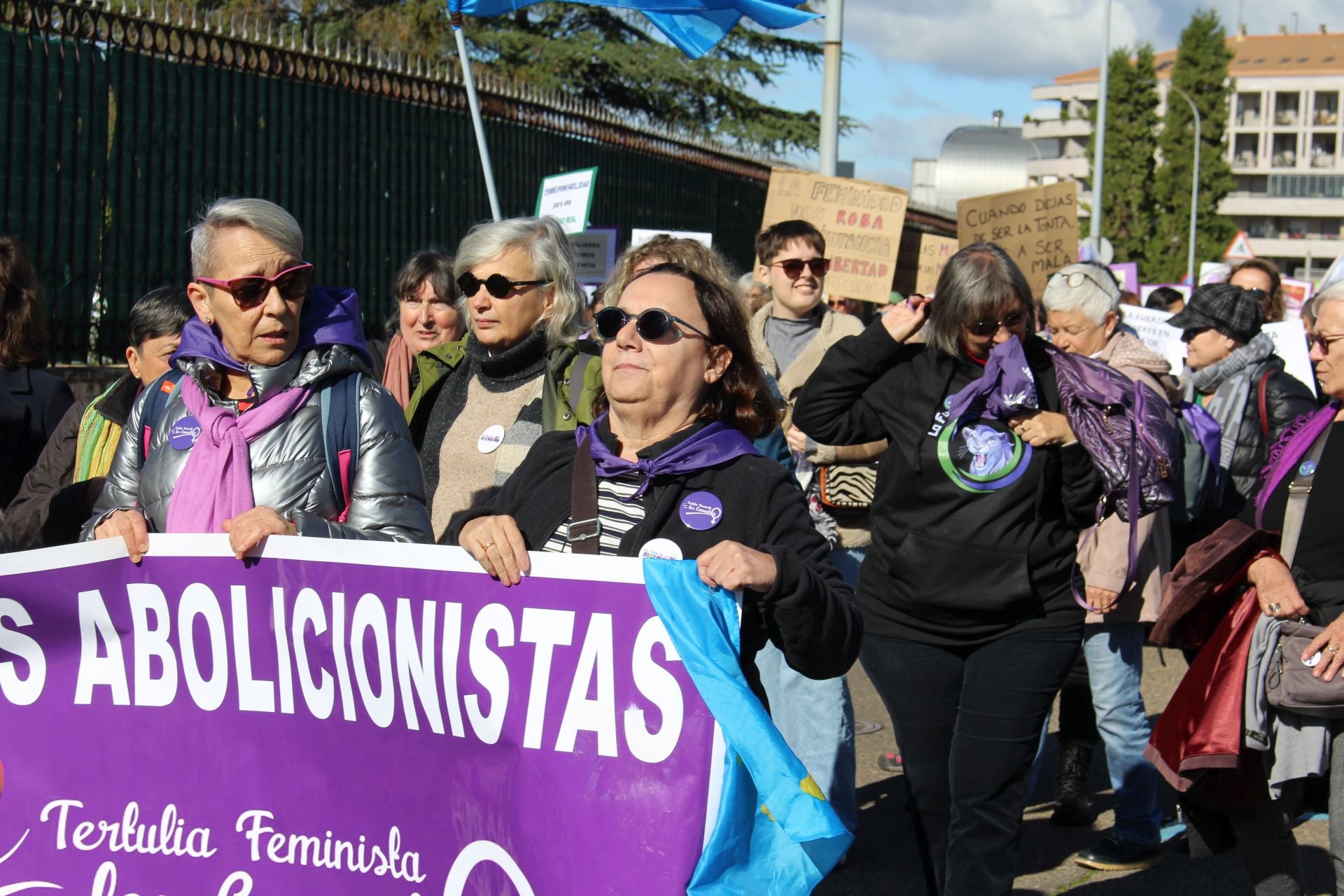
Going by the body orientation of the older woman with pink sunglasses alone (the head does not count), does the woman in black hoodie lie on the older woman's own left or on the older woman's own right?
on the older woman's own left

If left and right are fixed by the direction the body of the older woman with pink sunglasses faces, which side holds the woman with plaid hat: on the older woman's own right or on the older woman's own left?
on the older woman's own left

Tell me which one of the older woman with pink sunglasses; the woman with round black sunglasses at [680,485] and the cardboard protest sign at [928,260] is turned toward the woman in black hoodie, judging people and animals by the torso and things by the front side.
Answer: the cardboard protest sign

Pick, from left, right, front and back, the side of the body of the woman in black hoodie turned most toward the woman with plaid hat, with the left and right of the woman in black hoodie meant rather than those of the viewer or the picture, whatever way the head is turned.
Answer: back

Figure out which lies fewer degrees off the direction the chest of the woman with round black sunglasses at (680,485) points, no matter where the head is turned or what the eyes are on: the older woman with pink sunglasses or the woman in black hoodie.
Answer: the older woman with pink sunglasses

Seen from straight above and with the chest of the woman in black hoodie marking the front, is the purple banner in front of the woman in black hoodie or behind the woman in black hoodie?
in front

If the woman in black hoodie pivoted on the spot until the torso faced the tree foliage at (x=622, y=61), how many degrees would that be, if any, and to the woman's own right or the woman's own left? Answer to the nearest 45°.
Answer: approximately 180°

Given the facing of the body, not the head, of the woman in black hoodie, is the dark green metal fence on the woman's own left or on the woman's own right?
on the woman's own right

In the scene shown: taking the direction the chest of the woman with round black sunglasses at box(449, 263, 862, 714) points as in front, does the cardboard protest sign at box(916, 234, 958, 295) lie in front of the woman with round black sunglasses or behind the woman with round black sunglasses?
behind

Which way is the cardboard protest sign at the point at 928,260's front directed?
toward the camera

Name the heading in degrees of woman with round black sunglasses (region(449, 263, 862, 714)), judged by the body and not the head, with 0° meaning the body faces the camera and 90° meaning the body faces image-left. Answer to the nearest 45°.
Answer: approximately 45°

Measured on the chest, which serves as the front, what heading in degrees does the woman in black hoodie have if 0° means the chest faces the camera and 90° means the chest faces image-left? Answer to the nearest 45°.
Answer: approximately 0°

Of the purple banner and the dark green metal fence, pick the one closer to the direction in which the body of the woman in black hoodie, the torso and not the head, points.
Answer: the purple banner

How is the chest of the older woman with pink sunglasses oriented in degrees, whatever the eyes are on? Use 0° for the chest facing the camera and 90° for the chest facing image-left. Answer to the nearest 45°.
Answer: approximately 0°
